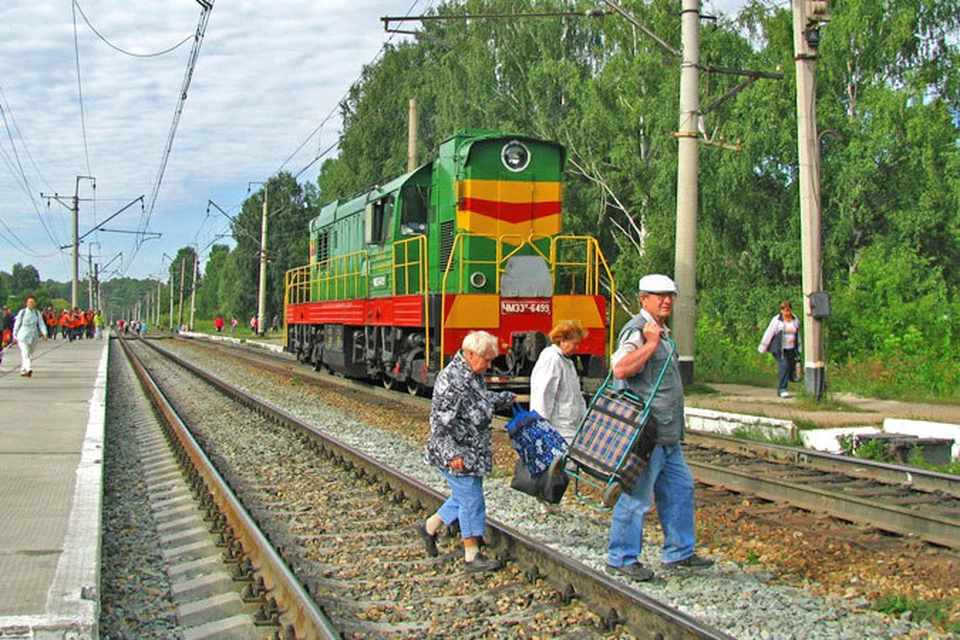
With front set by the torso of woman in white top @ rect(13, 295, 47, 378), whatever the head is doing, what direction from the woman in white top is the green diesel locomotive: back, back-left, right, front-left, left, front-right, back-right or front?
front-left

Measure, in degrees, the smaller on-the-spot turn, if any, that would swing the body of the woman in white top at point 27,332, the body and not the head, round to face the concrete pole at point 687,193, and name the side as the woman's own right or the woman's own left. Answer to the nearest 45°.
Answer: approximately 45° to the woman's own left

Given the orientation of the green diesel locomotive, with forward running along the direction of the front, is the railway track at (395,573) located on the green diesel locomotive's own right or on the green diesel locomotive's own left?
on the green diesel locomotive's own right
